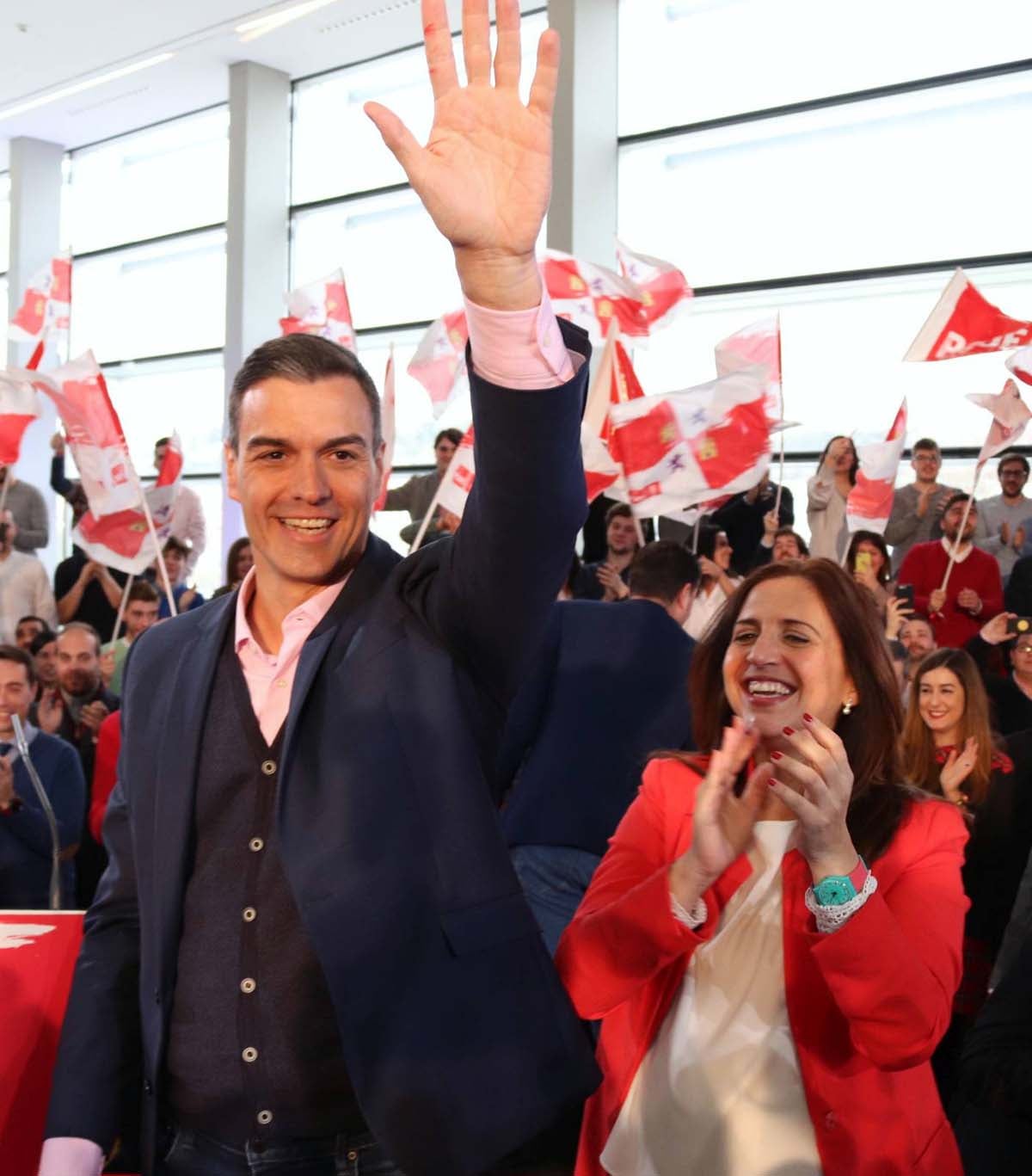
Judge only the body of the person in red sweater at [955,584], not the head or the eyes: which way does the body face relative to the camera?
toward the camera

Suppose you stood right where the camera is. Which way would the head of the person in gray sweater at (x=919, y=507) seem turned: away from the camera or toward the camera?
toward the camera

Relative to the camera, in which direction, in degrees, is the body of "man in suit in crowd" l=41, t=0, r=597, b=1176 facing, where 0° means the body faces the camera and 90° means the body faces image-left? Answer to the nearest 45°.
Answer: approximately 0°

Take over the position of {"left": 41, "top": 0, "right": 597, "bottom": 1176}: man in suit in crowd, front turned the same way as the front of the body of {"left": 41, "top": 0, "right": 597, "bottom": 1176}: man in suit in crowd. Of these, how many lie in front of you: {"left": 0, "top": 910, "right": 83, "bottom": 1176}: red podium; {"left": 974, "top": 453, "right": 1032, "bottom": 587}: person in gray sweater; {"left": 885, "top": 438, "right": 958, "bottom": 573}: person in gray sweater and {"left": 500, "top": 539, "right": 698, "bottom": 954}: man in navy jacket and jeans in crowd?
0

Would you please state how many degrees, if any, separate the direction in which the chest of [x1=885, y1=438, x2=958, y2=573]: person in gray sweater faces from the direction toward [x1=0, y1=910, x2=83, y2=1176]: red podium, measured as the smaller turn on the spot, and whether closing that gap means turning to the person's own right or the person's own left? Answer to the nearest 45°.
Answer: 0° — they already face it

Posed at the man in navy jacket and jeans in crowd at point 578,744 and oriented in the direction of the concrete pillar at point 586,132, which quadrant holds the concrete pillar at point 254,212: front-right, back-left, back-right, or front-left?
front-left

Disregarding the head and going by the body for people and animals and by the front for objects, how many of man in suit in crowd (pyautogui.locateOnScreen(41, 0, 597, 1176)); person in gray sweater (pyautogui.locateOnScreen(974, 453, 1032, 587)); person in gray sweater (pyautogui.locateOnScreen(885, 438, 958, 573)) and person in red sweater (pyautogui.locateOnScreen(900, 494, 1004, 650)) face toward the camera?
4

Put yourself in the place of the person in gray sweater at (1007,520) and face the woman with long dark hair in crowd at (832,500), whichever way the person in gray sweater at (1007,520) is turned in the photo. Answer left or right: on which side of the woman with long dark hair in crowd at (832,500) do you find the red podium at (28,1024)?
left

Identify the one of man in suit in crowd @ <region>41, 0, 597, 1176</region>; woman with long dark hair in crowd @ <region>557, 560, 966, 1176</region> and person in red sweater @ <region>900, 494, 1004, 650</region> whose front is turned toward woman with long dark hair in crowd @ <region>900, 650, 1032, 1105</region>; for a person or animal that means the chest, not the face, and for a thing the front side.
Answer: the person in red sweater

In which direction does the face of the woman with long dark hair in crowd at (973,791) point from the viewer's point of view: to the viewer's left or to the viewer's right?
to the viewer's left

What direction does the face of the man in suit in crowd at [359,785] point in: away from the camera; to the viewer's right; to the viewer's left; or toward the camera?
toward the camera

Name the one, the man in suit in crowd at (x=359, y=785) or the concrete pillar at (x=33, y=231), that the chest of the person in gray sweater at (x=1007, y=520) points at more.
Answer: the man in suit in crowd

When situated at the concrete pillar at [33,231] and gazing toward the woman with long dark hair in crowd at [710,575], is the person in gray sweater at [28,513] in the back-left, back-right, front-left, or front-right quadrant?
front-right

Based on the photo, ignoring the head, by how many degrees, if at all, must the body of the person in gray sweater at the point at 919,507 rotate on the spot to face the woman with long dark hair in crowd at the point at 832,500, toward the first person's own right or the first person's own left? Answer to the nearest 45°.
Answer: approximately 45° to the first person's own right

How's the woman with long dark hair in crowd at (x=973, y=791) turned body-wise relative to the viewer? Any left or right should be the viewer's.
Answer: facing the viewer and to the left of the viewer

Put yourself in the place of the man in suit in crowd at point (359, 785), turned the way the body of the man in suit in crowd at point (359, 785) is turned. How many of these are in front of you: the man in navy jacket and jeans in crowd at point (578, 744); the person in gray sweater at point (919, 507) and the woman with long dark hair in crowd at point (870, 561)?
0
